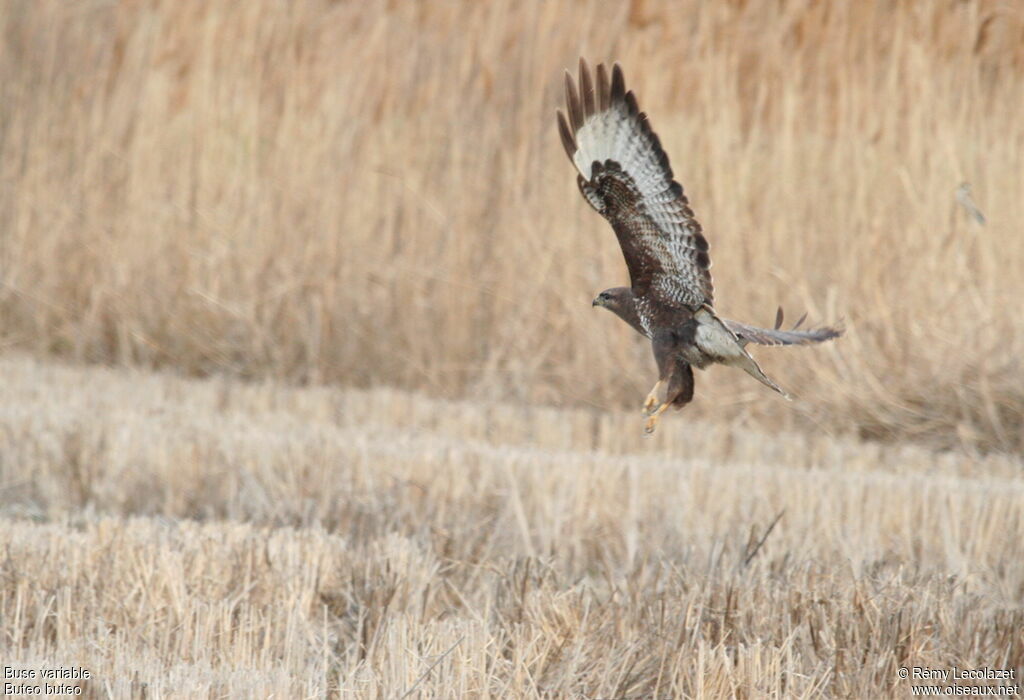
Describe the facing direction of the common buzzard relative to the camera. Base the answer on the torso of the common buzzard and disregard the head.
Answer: to the viewer's left
